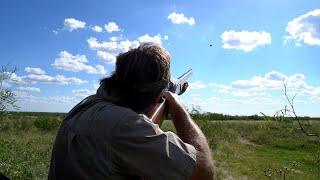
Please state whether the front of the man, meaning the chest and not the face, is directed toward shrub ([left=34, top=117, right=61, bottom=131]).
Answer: no

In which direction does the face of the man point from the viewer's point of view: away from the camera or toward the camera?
away from the camera

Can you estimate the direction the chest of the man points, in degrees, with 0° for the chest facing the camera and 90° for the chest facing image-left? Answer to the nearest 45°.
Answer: approximately 225°
